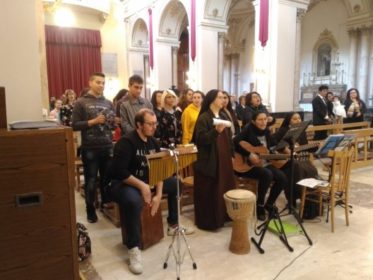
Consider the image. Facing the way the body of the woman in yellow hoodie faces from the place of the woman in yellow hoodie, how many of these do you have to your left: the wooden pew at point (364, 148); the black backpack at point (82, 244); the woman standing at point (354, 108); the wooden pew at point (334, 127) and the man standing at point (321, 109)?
4

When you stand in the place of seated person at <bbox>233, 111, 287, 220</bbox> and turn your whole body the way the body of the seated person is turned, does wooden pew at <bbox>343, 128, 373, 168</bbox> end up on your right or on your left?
on your left

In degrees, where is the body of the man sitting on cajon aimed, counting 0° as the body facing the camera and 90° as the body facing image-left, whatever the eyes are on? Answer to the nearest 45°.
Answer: approximately 315°

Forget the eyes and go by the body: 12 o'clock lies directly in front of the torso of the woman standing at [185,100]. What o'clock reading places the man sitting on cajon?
The man sitting on cajon is roughly at 2 o'clock from the woman standing.

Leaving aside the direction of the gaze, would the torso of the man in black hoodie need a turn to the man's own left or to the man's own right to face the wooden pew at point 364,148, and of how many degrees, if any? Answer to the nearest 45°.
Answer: approximately 45° to the man's own left

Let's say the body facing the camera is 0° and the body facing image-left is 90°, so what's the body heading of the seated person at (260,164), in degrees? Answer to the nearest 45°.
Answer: approximately 315°

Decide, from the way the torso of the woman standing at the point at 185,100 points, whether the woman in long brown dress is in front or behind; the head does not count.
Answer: in front
